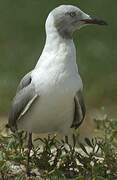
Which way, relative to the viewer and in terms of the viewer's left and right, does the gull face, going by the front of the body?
facing the viewer and to the right of the viewer
